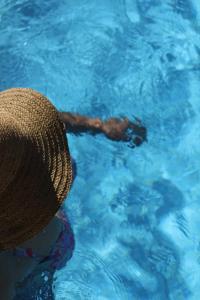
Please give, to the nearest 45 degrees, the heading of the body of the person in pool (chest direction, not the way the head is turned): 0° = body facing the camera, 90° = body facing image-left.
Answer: approximately 180°
